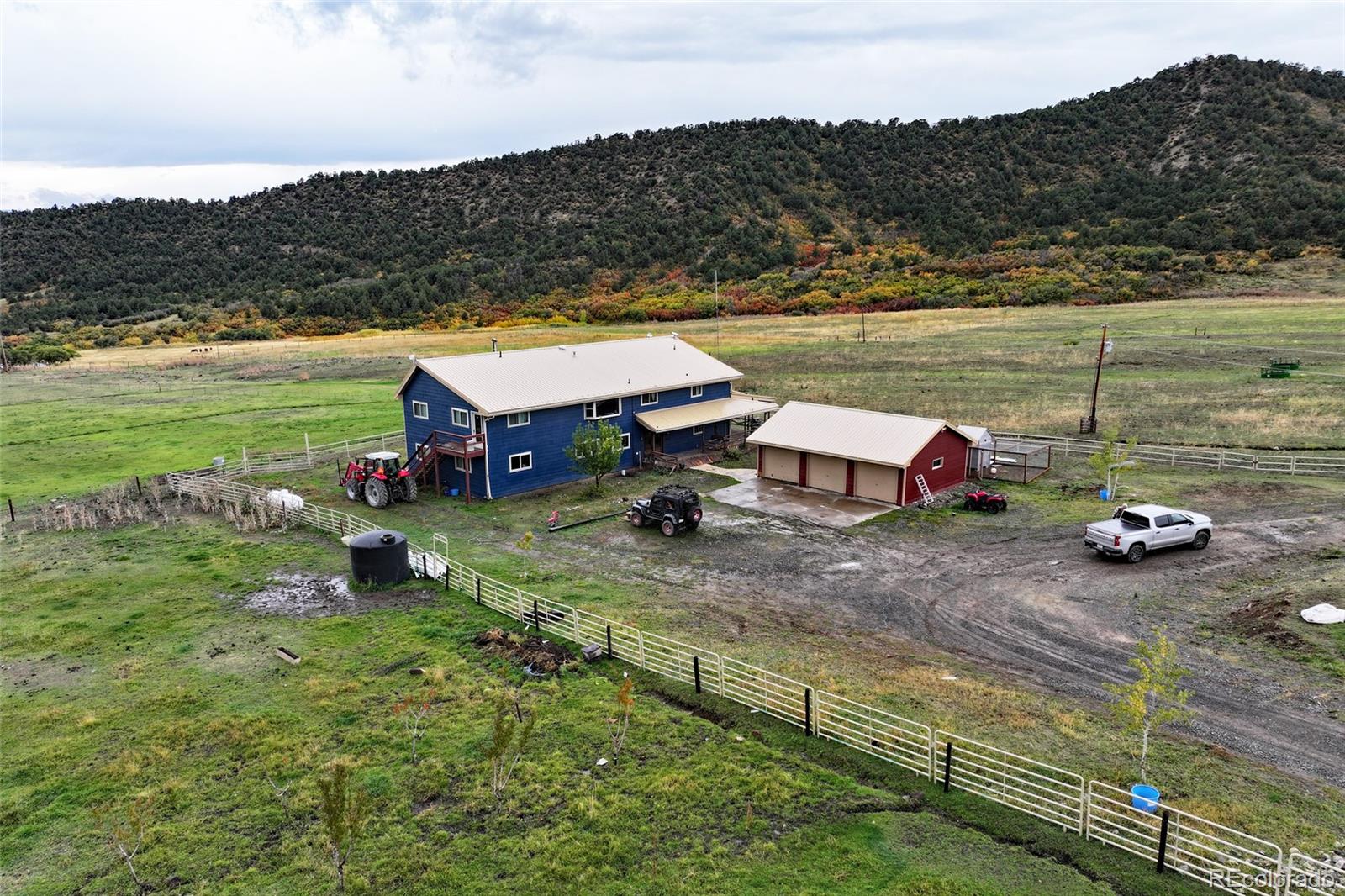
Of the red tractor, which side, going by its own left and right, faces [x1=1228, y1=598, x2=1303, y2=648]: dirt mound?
back

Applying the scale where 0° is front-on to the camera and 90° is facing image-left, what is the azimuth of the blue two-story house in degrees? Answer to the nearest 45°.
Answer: approximately 315°

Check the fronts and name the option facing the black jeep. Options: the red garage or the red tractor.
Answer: the red garage

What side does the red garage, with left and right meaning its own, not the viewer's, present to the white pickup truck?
left

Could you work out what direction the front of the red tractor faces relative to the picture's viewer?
facing away from the viewer and to the left of the viewer

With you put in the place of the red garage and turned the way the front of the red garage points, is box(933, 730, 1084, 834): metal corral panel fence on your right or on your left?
on your left

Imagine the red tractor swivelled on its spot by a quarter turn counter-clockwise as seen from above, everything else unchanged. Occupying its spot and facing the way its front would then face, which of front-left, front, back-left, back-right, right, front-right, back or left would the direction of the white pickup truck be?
left
